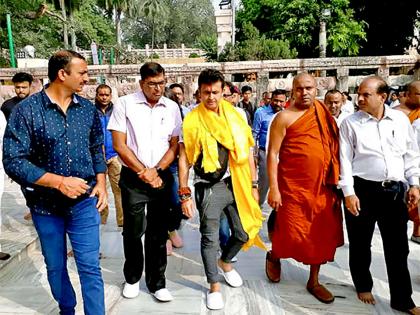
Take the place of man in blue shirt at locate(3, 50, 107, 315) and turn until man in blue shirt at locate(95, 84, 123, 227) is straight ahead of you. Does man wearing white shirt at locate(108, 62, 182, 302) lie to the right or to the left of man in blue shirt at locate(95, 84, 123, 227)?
right

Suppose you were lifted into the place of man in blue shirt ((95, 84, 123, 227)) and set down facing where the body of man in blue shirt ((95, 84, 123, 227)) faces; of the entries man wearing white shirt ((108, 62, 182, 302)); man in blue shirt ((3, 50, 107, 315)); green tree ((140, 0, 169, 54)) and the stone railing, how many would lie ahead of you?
2

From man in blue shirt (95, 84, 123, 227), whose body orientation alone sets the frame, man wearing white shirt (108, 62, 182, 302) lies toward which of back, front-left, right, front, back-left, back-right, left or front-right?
front

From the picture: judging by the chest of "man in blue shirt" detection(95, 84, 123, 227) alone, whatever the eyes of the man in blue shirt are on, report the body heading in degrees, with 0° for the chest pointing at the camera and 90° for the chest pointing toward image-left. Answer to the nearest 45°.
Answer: approximately 0°

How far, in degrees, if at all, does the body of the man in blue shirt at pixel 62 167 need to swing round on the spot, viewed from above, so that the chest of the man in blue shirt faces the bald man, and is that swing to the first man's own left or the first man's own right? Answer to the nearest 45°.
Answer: approximately 45° to the first man's own left

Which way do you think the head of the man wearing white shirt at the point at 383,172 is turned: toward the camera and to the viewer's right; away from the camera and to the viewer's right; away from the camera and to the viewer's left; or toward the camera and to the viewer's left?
toward the camera and to the viewer's left

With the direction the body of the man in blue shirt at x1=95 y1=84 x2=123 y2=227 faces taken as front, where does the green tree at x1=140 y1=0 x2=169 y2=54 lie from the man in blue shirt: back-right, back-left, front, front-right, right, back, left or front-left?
back

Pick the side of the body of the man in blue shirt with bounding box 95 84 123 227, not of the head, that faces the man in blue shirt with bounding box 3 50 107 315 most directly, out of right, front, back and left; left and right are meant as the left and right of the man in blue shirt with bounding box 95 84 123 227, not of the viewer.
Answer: front

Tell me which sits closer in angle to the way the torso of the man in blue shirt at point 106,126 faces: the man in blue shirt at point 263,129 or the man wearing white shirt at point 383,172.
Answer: the man wearing white shirt

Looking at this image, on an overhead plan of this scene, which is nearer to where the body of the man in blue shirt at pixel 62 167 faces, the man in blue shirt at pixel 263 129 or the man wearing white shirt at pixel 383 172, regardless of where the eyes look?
the man wearing white shirt

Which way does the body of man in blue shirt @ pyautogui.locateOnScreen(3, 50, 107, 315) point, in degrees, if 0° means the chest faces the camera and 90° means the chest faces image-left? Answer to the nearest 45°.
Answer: approximately 315°

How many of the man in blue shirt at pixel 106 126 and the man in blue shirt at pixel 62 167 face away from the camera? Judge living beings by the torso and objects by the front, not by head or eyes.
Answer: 0

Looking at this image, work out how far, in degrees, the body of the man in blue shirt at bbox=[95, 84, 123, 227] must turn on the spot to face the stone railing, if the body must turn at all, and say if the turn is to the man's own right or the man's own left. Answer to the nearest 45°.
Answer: approximately 135° to the man's own left

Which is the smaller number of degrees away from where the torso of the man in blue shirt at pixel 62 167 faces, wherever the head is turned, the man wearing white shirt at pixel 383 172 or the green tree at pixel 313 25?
the man wearing white shirt

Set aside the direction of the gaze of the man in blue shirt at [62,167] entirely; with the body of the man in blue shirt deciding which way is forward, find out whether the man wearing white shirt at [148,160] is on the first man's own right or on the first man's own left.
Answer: on the first man's own left

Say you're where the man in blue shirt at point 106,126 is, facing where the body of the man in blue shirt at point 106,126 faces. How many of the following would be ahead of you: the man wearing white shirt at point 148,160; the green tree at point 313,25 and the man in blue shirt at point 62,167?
2

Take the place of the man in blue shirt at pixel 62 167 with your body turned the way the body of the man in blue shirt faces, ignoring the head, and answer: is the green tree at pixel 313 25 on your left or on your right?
on your left
